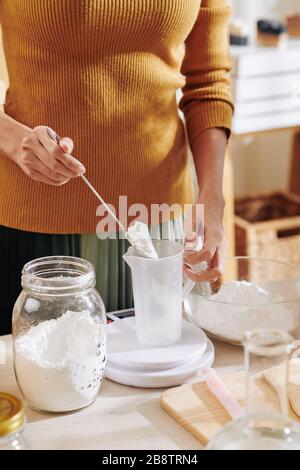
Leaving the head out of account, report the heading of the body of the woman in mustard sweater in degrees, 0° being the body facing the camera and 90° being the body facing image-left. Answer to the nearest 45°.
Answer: approximately 0°
